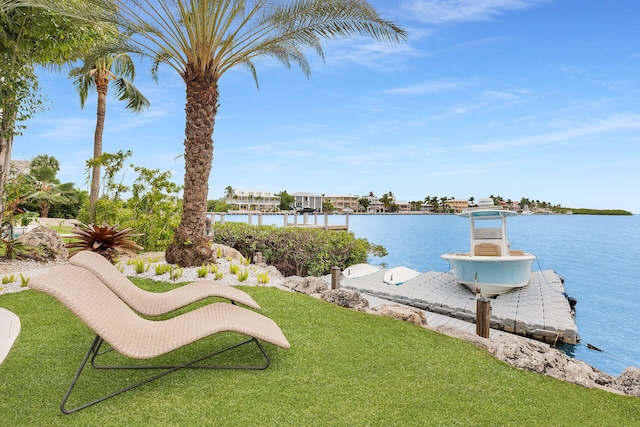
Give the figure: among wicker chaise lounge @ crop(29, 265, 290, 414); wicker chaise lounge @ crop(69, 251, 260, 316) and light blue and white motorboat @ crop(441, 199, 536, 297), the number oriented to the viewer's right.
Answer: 2

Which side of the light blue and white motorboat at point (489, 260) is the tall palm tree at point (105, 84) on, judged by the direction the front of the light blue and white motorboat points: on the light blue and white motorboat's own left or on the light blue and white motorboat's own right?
on the light blue and white motorboat's own right

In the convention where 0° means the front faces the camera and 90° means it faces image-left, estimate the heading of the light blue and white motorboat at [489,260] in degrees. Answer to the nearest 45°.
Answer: approximately 0°

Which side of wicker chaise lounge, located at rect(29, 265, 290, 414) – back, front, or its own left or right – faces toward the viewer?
right

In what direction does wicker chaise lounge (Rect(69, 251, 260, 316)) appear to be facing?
to the viewer's right

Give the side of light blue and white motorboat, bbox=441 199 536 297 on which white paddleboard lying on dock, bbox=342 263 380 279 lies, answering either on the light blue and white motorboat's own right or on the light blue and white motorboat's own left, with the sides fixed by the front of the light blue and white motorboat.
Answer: on the light blue and white motorboat's own right
